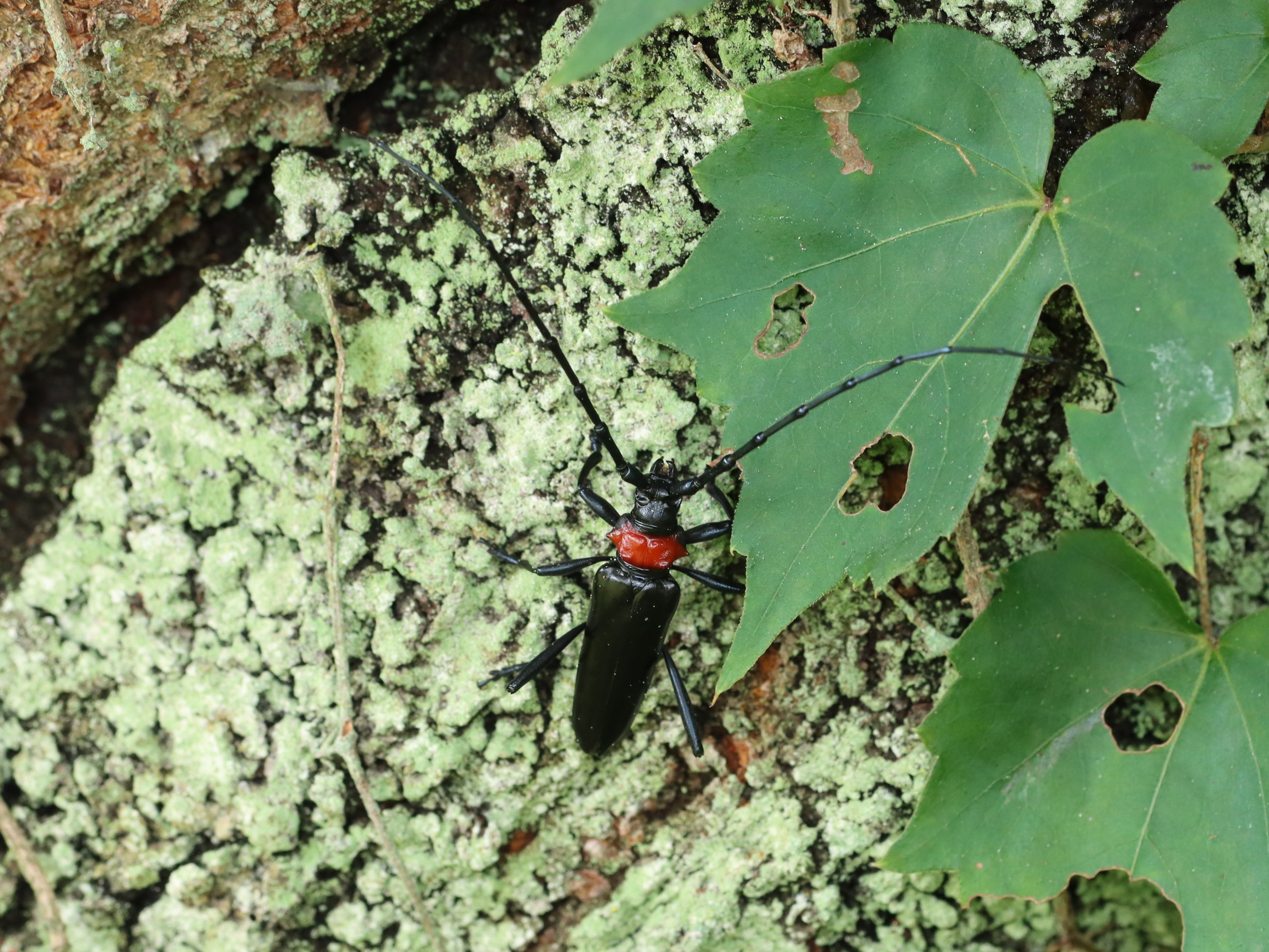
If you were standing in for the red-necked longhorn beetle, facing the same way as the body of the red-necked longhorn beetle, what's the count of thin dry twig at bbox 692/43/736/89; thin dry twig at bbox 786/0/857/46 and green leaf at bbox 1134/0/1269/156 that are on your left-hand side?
0

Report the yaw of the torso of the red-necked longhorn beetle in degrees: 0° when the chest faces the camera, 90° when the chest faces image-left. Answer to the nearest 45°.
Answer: approximately 180°

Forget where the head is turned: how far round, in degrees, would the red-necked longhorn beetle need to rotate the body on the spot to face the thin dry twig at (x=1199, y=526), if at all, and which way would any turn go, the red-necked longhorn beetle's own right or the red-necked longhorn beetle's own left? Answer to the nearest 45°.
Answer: approximately 90° to the red-necked longhorn beetle's own right

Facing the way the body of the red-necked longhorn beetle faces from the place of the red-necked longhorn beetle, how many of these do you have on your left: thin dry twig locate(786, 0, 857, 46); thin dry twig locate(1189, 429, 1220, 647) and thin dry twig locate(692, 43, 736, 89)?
0
